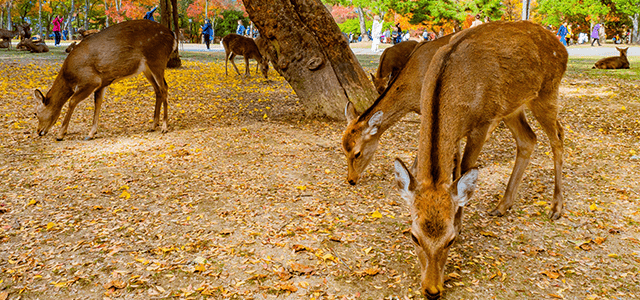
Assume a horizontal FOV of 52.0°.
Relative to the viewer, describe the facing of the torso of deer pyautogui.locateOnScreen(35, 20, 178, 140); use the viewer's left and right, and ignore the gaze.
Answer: facing to the left of the viewer

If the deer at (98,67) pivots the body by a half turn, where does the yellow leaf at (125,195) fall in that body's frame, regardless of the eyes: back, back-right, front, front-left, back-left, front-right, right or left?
right

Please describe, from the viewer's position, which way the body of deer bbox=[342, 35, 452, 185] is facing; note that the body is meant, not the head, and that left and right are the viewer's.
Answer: facing the viewer and to the left of the viewer

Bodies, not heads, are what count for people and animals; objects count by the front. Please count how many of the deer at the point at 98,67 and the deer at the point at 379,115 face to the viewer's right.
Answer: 0

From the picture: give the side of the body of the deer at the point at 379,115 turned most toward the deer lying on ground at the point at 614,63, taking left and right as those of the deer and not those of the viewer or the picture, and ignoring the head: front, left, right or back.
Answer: back

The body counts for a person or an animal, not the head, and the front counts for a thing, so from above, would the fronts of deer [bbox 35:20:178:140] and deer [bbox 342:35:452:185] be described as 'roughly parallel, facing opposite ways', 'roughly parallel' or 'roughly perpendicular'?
roughly parallel

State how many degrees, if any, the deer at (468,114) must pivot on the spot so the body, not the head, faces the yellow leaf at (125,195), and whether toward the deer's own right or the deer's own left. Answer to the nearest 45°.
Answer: approximately 45° to the deer's own right

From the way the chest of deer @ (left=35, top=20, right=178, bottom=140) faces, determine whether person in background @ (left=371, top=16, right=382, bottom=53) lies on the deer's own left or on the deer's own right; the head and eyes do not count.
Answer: on the deer's own right

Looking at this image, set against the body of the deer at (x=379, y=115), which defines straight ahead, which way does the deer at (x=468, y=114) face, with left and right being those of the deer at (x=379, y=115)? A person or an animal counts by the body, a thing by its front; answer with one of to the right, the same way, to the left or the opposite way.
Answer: the same way

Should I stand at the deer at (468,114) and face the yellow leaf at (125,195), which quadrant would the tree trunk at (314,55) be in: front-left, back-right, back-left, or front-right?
front-right
